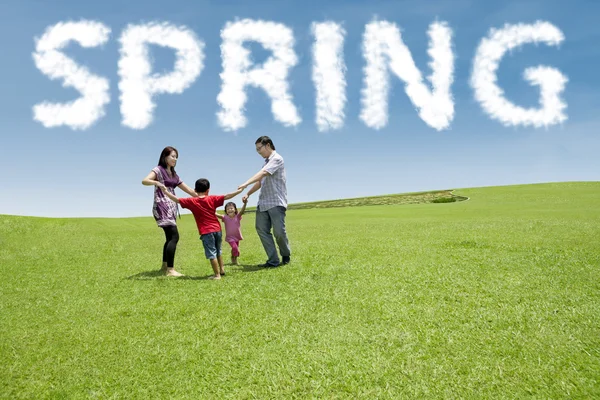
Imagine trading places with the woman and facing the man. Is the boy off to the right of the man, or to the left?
right

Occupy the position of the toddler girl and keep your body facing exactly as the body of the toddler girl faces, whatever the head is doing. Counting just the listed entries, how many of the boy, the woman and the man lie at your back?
0

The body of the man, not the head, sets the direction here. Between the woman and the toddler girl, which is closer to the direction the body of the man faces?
the woman

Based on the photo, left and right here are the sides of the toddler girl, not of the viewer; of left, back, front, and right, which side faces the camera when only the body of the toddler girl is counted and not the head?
front

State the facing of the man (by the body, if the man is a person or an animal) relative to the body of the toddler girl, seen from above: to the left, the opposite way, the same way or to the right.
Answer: to the right

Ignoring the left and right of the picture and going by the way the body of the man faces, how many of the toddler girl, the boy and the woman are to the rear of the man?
0

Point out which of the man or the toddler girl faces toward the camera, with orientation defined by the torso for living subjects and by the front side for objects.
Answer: the toddler girl

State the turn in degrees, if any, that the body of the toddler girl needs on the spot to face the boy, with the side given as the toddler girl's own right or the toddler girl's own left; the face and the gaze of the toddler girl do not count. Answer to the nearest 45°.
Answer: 0° — they already face them

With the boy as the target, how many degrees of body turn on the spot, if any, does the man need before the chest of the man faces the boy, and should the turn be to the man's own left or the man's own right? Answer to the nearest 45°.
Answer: approximately 45° to the man's own left

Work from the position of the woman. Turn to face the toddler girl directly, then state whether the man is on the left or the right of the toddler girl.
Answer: right

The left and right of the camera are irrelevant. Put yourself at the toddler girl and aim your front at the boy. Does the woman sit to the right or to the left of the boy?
right

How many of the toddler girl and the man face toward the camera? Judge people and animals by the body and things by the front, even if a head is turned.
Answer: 1

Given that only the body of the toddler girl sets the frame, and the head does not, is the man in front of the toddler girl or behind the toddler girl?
in front

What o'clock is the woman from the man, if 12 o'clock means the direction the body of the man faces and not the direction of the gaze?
The woman is roughly at 12 o'clock from the man.

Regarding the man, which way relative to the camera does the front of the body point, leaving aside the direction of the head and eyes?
to the viewer's left
